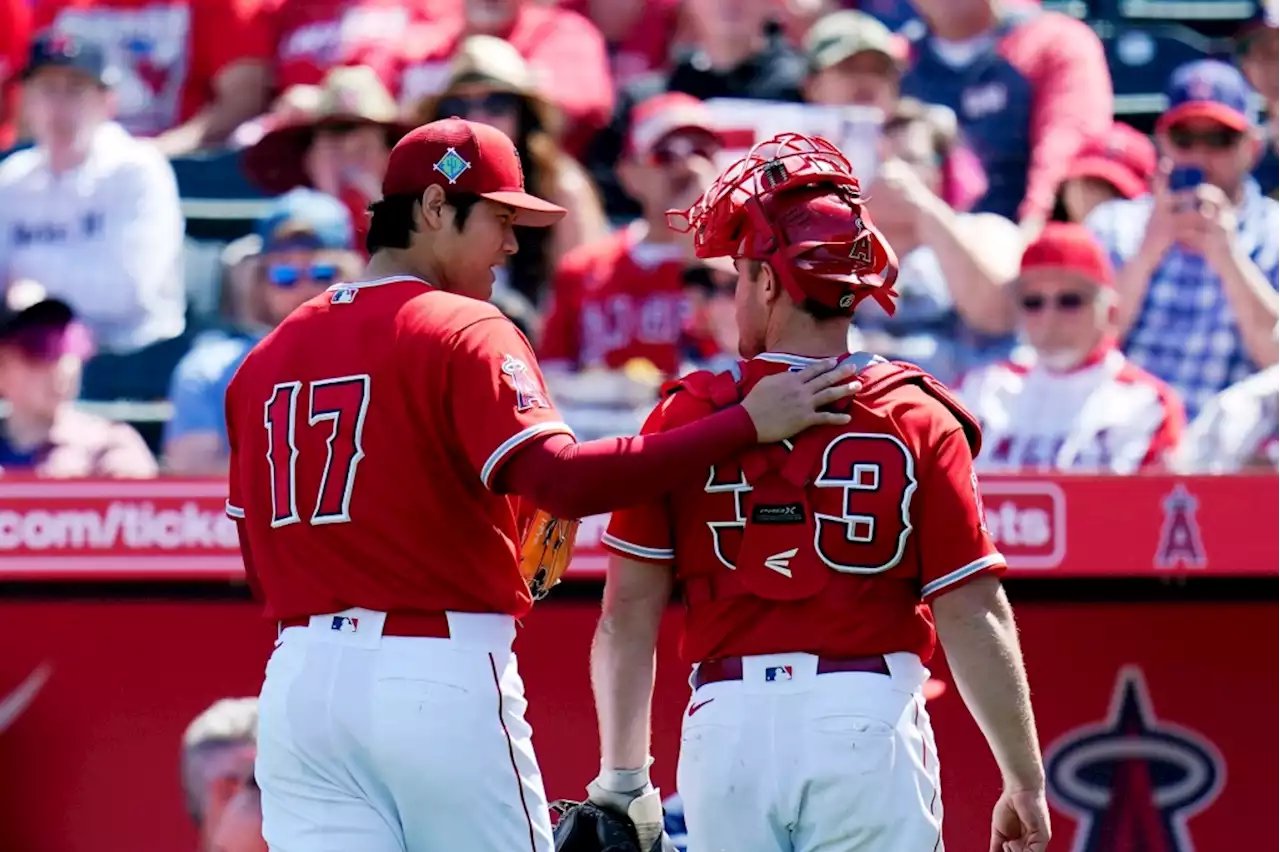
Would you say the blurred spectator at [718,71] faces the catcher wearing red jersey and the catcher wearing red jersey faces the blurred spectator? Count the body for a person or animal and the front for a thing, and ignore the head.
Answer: yes

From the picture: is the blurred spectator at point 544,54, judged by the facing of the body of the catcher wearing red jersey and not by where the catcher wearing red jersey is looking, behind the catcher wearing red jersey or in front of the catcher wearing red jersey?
in front

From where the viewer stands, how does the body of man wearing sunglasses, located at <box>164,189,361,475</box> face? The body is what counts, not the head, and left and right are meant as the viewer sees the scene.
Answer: facing the viewer

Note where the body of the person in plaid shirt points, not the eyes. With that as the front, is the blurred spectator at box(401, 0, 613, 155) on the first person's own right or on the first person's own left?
on the first person's own right

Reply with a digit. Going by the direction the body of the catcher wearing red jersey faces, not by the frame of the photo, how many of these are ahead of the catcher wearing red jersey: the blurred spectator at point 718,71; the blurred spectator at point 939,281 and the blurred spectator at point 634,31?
3

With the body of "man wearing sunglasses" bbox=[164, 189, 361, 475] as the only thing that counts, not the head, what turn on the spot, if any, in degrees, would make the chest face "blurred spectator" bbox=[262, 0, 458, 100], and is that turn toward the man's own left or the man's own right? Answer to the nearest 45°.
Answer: approximately 180°

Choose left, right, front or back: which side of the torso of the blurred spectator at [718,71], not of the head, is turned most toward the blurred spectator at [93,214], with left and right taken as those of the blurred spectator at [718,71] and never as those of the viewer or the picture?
right

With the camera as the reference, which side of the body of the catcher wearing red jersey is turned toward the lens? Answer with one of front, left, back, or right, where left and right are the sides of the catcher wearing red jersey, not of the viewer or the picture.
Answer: back

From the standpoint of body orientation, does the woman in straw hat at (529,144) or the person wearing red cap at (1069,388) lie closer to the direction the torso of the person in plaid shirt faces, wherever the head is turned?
the person wearing red cap

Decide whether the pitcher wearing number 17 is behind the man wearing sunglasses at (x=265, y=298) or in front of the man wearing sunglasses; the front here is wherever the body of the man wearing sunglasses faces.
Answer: in front

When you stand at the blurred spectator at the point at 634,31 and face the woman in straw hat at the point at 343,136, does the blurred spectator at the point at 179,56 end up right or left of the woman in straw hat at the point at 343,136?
right

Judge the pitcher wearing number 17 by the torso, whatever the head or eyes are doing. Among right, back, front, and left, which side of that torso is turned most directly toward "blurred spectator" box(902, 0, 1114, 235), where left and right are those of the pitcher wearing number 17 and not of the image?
front

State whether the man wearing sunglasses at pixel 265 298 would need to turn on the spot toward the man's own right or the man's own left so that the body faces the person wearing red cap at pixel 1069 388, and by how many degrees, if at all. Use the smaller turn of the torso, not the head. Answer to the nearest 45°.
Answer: approximately 45° to the man's own left

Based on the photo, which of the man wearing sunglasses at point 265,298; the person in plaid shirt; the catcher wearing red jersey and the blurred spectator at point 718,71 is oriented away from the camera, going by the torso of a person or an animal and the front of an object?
the catcher wearing red jersey

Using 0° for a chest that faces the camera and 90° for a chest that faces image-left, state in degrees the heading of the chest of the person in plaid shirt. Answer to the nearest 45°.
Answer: approximately 0°

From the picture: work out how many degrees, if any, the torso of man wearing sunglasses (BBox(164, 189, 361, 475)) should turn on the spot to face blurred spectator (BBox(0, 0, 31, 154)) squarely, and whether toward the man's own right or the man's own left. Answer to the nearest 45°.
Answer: approximately 135° to the man's own right

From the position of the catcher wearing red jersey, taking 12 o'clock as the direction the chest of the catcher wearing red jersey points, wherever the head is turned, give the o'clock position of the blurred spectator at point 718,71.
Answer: The blurred spectator is roughly at 12 o'clock from the catcher wearing red jersey.

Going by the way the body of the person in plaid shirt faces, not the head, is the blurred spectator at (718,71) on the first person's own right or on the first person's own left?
on the first person's own right
